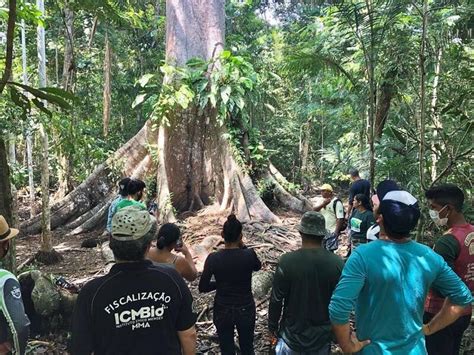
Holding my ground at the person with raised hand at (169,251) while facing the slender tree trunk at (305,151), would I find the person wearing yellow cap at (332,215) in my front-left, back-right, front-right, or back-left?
front-right

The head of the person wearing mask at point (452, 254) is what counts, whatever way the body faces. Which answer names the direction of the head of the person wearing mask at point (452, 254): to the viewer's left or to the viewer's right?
to the viewer's left

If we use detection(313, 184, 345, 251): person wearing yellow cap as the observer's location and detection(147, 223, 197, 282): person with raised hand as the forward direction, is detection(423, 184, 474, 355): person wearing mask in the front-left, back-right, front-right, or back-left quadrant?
front-left

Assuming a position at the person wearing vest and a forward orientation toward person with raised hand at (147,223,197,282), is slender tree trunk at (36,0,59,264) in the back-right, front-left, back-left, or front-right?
front-left

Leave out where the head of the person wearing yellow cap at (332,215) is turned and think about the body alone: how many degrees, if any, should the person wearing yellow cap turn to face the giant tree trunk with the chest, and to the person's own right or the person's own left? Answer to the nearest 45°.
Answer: approximately 90° to the person's own right

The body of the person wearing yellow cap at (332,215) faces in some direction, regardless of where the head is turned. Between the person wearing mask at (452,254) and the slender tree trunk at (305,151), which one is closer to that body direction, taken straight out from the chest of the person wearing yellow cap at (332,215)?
the person wearing mask

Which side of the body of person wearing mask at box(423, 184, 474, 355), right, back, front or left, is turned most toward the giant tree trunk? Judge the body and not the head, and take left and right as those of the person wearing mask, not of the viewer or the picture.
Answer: front

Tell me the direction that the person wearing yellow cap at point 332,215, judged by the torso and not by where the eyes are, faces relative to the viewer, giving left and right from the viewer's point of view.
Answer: facing the viewer and to the left of the viewer

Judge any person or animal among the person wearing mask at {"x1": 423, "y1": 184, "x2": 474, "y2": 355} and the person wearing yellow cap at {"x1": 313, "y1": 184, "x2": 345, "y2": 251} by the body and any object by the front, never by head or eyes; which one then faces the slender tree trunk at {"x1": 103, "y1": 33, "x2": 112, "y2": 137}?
the person wearing mask at {"x1": 423, "y1": 184, "x2": 474, "y2": 355}

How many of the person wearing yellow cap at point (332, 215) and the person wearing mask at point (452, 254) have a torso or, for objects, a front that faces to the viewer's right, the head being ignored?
0

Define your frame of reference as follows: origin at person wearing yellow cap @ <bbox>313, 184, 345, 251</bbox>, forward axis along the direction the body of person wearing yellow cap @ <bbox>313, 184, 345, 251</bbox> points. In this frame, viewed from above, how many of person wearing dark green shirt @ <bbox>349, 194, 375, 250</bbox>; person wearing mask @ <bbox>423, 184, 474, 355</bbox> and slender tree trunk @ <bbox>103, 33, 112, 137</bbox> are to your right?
1

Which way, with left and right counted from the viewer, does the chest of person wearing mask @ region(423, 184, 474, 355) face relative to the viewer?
facing away from the viewer and to the left of the viewer
